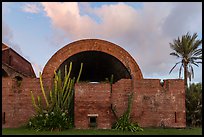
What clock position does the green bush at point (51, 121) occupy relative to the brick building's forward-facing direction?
The green bush is roughly at 2 o'clock from the brick building.

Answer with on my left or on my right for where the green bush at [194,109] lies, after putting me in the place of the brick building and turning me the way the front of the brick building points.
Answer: on my left

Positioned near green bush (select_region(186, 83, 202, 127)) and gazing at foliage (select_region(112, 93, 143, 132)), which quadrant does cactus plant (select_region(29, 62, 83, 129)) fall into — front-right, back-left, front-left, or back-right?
front-right

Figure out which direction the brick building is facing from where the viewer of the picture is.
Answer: facing the viewer
